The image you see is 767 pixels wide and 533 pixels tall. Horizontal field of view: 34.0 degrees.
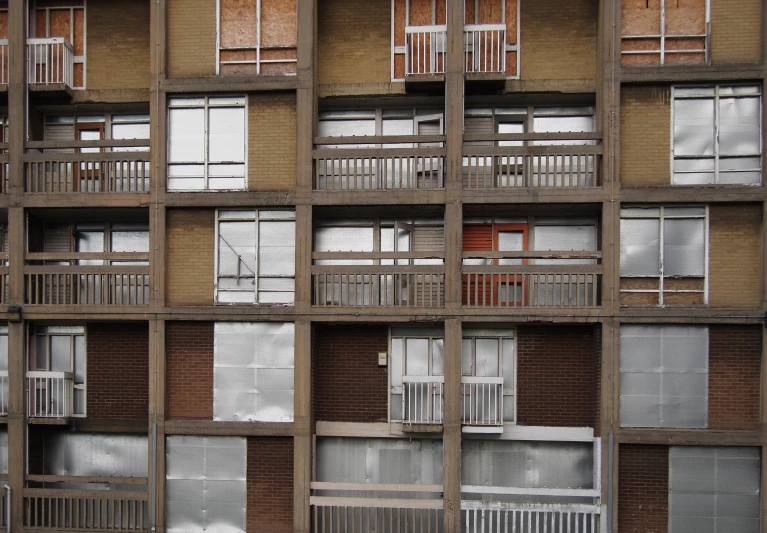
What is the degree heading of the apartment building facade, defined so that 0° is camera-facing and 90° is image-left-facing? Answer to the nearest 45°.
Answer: approximately 0°
